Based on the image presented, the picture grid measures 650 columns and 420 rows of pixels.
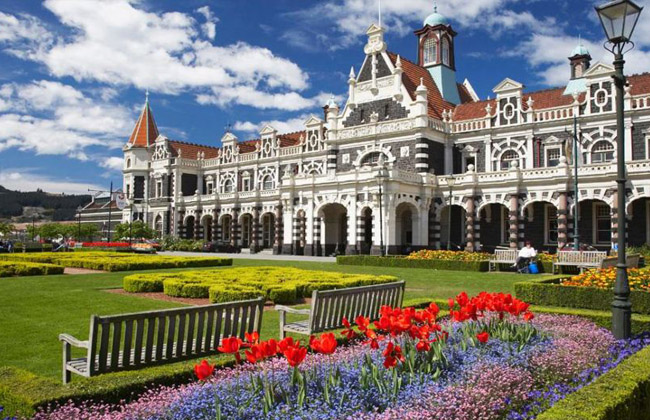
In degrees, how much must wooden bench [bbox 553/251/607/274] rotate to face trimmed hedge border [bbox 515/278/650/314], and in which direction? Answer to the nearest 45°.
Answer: approximately 45° to its left

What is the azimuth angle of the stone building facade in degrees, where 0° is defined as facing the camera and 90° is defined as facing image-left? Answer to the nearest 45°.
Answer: approximately 45°

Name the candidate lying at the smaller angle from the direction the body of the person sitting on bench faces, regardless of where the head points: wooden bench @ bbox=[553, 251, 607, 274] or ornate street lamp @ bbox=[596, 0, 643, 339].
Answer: the ornate street lamp

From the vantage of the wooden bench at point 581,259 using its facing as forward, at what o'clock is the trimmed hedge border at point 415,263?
The trimmed hedge border is roughly at 2 o'clock from the wooden bench.
